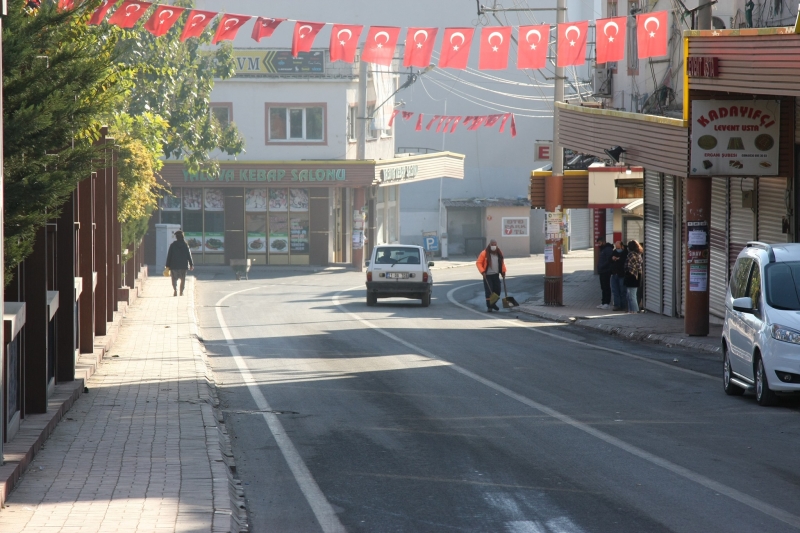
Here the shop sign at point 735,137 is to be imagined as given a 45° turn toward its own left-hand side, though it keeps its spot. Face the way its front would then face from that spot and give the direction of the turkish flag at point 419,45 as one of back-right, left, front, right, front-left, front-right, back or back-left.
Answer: back-right

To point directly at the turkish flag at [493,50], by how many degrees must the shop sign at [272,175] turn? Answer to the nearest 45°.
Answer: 0° — it already faces it

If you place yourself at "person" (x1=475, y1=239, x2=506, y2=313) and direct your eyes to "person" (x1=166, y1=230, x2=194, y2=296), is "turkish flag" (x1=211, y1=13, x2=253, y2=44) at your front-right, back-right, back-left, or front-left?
front-left

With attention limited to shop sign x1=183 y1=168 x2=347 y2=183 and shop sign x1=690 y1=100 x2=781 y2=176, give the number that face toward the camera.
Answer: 2

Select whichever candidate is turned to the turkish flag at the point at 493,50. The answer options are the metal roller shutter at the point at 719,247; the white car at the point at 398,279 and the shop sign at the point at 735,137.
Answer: the metal roller shutter

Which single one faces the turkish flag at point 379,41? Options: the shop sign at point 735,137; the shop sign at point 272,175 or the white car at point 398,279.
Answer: the shop sign at point 272,175

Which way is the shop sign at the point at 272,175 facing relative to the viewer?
toward the camera

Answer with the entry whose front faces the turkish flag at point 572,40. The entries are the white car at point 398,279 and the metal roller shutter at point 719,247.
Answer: the metal roller shutter

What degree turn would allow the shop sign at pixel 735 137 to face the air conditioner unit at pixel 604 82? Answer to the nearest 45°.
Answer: approximately 180°

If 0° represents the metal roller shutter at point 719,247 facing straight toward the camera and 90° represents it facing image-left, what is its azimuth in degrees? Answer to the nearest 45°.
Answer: approximately 45°

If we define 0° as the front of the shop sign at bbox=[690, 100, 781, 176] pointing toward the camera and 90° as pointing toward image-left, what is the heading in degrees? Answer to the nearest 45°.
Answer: approximately 0°

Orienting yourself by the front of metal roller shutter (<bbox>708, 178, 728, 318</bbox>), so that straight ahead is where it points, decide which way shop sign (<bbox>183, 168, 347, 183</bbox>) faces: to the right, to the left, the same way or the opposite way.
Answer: to the left
